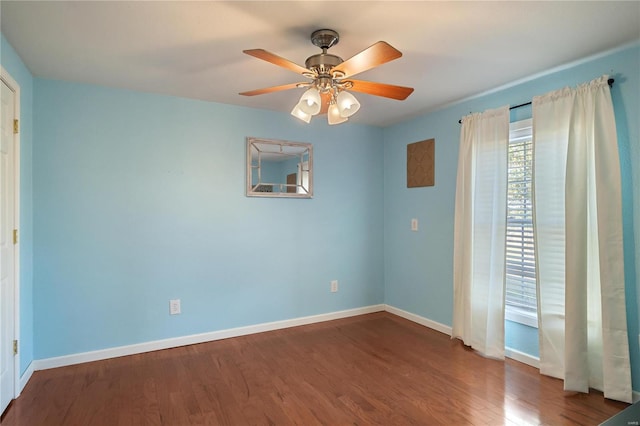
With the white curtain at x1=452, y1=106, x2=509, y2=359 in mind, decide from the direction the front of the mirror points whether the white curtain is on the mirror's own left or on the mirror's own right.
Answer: on the mirror's own left

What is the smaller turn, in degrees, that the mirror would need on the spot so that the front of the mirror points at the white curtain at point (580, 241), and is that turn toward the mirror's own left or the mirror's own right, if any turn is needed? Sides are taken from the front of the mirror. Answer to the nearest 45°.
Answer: approximately 45° to the mirror's own left

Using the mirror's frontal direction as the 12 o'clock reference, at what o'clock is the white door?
The white door is roughly at 2 o'clock from the mirror.

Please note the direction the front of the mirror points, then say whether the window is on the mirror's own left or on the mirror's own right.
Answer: on the mirror's own left
